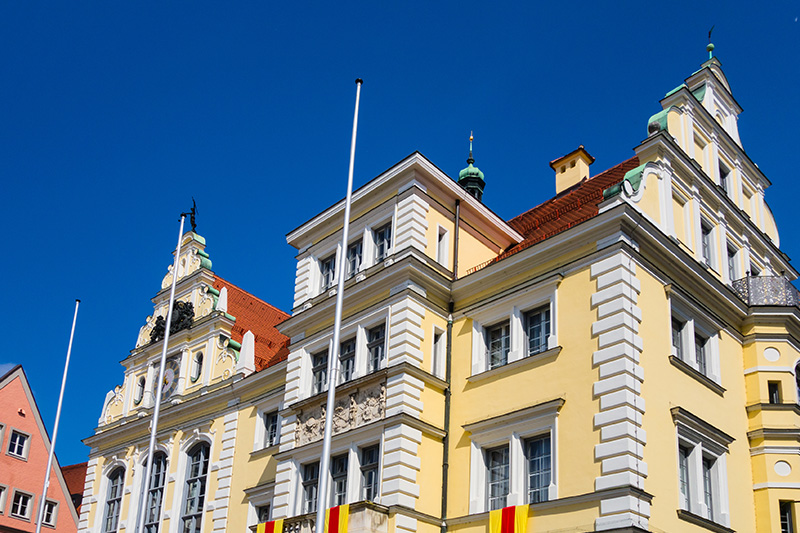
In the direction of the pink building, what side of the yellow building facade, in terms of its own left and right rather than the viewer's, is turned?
right

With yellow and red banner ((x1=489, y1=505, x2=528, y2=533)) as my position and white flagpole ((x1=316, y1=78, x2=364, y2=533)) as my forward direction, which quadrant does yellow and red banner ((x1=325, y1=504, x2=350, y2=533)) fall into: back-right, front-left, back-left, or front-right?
front-right

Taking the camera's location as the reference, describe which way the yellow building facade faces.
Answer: facing the viewer and to the left of the viewer

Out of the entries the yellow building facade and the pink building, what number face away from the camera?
0

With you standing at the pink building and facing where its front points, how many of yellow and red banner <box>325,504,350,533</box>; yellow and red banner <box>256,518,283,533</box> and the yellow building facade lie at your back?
0

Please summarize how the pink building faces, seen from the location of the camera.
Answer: facing the viewer and to the right of the viewer

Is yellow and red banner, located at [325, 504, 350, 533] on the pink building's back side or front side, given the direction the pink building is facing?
on the front side

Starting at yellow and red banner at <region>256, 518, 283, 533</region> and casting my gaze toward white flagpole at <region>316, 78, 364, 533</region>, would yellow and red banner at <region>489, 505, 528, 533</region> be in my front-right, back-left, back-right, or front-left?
front-left
